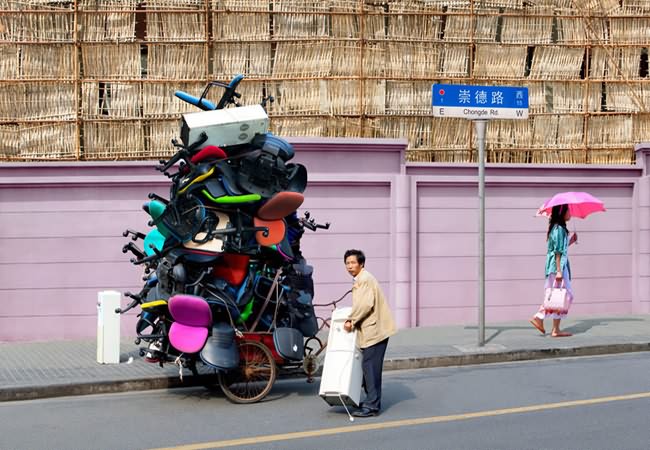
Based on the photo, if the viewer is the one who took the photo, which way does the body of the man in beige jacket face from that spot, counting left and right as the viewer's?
facing to the left of the viewer

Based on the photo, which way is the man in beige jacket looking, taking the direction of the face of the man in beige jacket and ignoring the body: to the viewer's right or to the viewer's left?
to the viewer's left

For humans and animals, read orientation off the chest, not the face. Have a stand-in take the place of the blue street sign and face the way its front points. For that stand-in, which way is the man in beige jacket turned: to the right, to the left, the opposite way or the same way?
to the right

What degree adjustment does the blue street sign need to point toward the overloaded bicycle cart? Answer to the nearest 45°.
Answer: approximately 45° to its right

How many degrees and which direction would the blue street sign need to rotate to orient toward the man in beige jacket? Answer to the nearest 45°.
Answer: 0° — it already faces them
